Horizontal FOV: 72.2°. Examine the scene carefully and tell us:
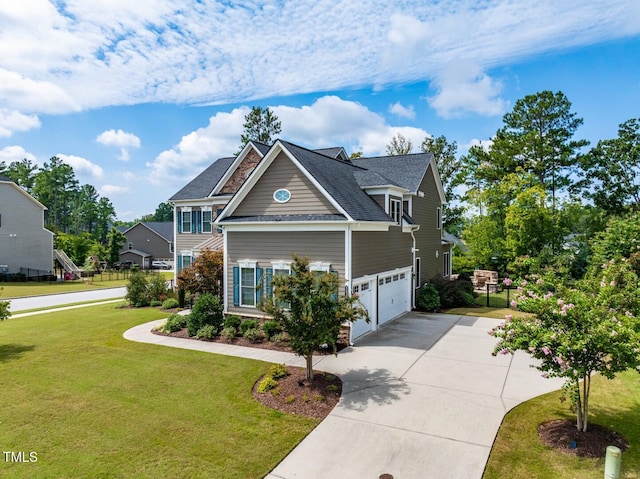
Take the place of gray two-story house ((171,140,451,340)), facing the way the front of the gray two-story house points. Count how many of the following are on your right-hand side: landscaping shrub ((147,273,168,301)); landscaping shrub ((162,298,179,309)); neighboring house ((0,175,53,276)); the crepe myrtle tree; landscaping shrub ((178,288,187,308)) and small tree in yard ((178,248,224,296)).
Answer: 5

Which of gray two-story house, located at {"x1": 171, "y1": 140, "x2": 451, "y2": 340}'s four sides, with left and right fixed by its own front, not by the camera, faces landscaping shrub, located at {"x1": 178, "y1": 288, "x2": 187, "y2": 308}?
right

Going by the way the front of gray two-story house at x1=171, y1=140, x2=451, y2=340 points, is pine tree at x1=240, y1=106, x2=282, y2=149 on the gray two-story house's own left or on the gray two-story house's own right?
on the gray two-story house's own right

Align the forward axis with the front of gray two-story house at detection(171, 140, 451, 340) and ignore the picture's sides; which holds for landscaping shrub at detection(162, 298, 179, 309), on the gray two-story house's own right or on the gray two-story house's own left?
on the gray two-story house's own right

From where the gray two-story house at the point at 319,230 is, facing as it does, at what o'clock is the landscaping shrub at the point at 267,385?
The landscaping shrub is roughly at 11 o'clock from the gray two-story house.

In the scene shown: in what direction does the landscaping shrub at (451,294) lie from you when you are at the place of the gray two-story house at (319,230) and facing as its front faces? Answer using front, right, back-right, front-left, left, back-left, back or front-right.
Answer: back

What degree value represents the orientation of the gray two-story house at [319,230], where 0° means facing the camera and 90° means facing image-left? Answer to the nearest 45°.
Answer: approximately 45°

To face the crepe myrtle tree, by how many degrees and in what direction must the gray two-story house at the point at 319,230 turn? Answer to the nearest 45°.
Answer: approximately 90° to its left

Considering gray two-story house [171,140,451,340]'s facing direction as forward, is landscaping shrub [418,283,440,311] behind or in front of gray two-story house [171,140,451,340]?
behind
